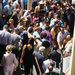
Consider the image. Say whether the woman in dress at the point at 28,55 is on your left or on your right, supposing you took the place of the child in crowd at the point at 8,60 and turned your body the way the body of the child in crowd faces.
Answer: on your right

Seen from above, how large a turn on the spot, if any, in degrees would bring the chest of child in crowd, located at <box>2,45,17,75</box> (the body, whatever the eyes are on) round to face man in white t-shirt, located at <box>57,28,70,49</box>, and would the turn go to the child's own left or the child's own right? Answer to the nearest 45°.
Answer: approximately 45° to the child's own right

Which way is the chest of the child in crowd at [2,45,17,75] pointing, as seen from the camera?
away from the camera

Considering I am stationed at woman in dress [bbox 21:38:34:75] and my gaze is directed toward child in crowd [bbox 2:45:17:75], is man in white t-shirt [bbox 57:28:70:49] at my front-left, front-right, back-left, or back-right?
back-right

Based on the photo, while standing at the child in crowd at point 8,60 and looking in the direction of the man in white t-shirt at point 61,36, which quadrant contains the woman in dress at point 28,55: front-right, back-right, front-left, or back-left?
front-right
